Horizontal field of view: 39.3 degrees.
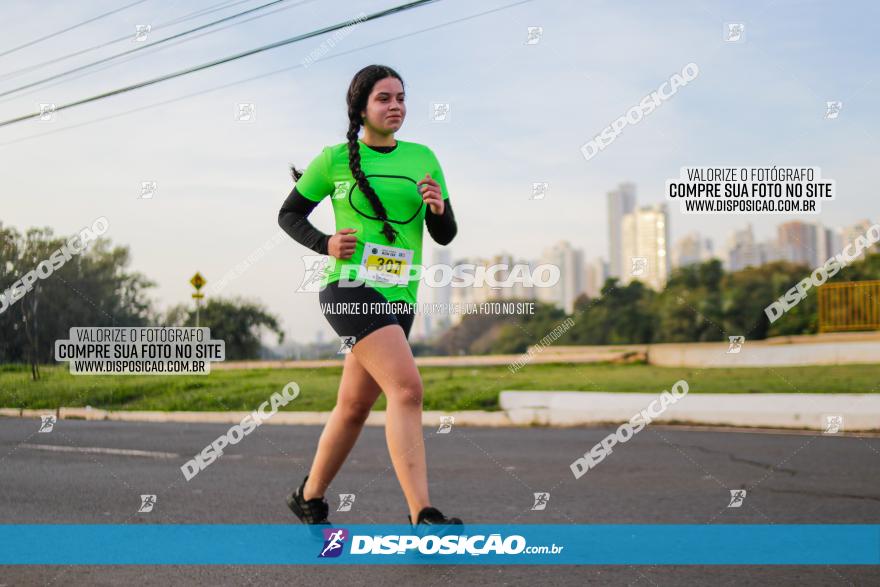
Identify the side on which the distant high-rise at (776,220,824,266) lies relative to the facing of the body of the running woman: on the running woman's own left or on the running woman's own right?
on the running woman's own left

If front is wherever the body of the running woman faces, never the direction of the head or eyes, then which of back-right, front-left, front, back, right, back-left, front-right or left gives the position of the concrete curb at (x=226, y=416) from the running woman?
back-left

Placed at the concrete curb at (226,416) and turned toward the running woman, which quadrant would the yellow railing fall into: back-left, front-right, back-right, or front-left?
back-left

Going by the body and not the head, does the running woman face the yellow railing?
no

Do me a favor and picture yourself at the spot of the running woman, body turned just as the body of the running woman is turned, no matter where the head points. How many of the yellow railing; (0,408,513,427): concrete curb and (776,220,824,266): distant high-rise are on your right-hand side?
0

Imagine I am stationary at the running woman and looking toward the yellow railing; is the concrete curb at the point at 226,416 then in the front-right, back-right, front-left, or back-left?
front-left

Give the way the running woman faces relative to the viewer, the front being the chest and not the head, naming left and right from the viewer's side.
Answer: facing the viewer and to the right of the viewer

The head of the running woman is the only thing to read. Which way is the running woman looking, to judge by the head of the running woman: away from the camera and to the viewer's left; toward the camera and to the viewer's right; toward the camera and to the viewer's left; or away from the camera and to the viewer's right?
toward the camera and to the viewer's right
